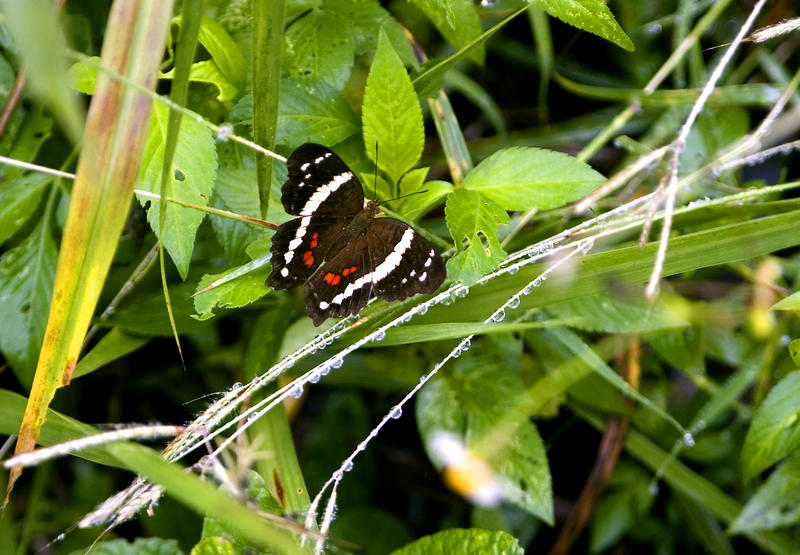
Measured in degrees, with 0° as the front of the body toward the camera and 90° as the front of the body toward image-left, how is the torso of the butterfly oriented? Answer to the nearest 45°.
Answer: approximately 225°
